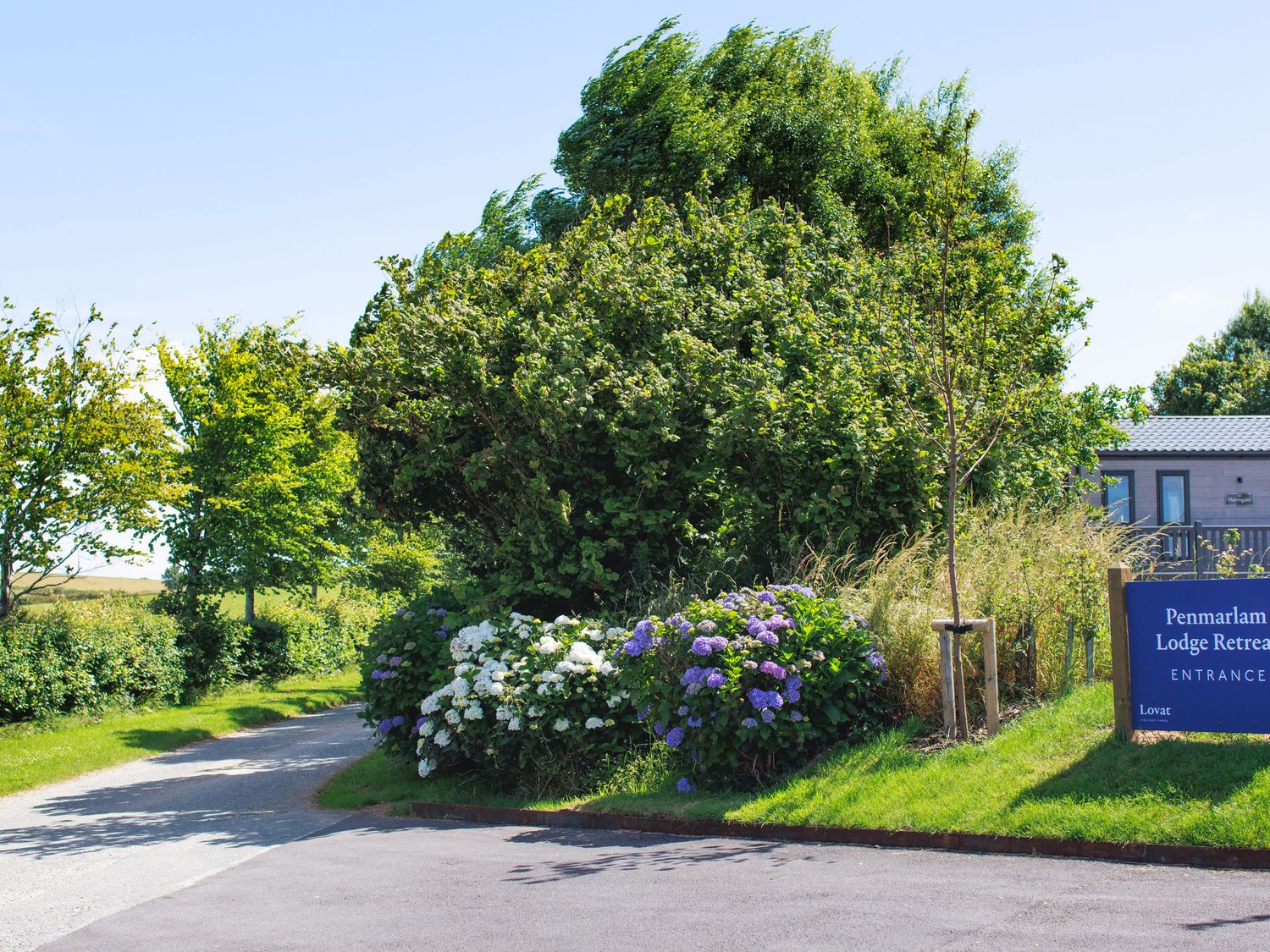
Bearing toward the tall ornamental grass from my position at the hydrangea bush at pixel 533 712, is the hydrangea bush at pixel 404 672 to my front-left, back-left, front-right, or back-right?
back-left

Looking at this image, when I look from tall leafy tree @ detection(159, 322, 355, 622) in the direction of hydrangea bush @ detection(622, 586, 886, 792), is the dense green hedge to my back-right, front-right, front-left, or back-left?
front-right

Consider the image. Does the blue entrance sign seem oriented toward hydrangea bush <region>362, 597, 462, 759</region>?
no

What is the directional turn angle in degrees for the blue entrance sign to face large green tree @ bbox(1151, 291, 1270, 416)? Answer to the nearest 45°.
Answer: approximately 180°

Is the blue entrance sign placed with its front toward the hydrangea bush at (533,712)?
no

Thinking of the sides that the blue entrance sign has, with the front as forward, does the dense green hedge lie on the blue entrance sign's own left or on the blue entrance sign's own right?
on the blue entrance sign's own right

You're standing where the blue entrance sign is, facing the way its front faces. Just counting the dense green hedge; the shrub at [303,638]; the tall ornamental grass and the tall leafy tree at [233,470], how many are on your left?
0

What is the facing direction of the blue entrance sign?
toward the camera

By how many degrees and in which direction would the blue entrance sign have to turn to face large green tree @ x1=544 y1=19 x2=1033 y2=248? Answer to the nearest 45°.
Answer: approximately 135° to its right

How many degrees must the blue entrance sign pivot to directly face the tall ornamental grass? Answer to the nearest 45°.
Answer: approximately 135° to its right

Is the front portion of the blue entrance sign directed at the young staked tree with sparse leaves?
no

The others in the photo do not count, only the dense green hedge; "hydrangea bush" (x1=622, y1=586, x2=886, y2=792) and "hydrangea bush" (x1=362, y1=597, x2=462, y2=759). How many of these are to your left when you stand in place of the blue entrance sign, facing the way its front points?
0

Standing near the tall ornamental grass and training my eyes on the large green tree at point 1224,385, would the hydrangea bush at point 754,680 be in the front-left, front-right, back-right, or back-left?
back-left

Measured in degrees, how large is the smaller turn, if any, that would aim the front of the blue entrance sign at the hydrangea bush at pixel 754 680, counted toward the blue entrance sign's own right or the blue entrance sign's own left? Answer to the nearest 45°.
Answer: approximately 90° to the blue entrance sign's own right
